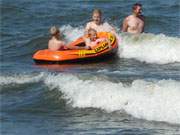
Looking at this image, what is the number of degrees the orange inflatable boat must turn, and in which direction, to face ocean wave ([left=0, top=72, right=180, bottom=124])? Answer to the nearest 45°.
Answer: approximately 90° to its right

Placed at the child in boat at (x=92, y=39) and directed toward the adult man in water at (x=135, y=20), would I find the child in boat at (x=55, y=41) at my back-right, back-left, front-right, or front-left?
back-left

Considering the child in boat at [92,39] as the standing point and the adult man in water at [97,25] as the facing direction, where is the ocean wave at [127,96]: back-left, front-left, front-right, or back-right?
back-right

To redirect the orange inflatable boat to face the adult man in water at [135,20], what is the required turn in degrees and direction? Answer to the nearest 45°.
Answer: approximately 45° to its left

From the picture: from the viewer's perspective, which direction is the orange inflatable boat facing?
to the viewer's right
